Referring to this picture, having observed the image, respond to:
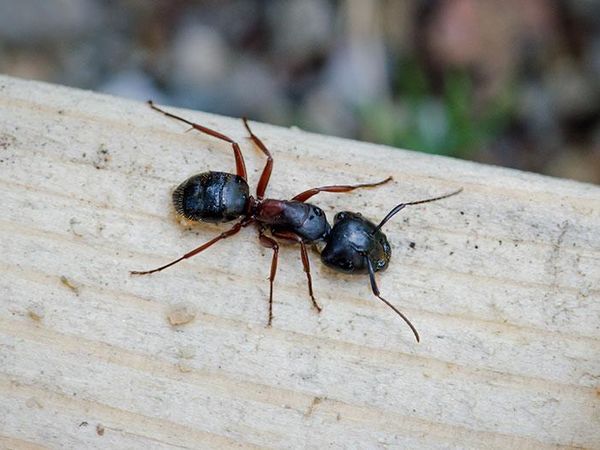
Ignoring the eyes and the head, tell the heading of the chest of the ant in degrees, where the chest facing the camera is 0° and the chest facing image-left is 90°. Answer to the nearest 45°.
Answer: approximately 270°
